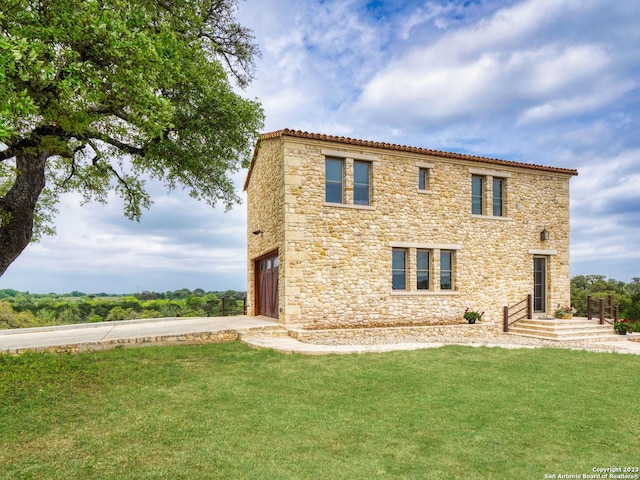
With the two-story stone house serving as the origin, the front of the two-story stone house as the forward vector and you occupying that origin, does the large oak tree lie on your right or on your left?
on your right

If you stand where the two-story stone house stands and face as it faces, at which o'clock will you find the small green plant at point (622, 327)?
The small green plant is roughly at 10 o'clock from the two-story stone house.

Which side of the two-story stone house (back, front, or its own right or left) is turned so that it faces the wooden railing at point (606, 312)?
left

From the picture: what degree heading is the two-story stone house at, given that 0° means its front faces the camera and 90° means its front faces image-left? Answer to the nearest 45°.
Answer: approximately 315°
